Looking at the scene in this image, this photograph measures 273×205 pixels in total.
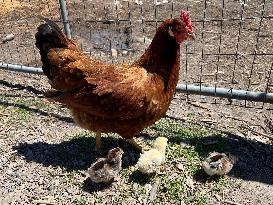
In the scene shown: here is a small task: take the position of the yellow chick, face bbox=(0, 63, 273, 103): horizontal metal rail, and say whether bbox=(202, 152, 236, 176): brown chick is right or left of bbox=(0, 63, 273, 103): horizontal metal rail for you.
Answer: right

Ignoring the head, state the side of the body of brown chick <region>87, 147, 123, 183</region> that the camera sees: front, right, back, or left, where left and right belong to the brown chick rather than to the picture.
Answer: right

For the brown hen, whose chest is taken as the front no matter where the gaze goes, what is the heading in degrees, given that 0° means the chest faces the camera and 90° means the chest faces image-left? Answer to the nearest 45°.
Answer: approximately 270°

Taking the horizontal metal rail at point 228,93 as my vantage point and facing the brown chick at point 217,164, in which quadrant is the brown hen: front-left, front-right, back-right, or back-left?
front-right
